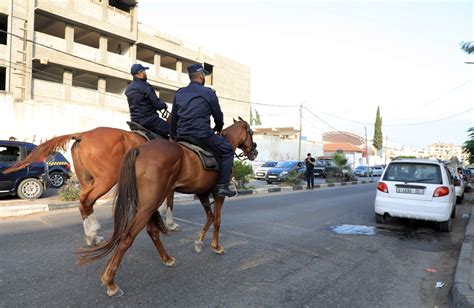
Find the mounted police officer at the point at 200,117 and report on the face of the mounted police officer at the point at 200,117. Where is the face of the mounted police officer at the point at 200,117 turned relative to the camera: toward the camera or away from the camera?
away from the camera

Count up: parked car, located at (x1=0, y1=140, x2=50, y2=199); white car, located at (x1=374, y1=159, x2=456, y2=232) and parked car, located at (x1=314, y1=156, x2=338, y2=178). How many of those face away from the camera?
1

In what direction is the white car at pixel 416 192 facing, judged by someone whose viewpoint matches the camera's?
facing away from the viewer

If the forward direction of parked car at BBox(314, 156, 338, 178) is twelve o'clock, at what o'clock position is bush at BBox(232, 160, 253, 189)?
The bush is roughly at 11 o'clock from the parked car.

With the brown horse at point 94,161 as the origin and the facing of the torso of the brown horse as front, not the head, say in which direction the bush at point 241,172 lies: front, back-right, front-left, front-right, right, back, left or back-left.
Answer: front

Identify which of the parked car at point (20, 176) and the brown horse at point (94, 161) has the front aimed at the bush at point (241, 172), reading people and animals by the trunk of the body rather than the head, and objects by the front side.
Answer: the brown horse

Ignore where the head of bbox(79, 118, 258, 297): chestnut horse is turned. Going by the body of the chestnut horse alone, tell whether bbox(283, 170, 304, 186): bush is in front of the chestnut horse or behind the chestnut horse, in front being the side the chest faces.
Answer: in front

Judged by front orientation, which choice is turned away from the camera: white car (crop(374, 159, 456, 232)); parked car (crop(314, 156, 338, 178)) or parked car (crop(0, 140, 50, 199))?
the white car

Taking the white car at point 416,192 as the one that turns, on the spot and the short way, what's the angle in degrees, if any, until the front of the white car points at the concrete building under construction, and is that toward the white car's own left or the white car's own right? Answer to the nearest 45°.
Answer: approximately 90° to the white car's own left

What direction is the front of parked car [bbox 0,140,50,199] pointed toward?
to the viewer's left

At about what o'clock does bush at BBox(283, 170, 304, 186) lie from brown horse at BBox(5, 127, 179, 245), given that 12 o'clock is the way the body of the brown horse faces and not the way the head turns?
The bush is roughly at 12 o'clock from the brown horse.

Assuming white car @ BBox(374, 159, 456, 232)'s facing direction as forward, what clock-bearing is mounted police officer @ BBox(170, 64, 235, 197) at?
The mounted police officer is roughly at 7 o'clock from the white car.

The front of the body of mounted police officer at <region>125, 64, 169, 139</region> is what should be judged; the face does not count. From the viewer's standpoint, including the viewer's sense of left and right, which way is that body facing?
facing away from the viewer and to the right of the viewer
